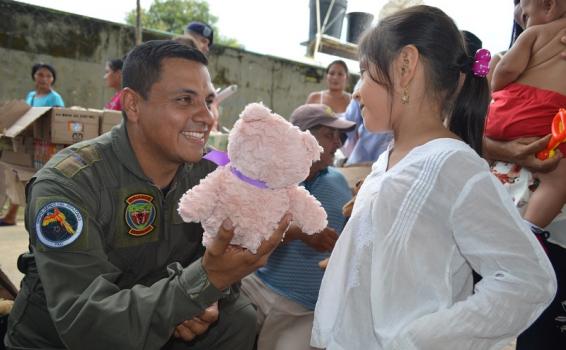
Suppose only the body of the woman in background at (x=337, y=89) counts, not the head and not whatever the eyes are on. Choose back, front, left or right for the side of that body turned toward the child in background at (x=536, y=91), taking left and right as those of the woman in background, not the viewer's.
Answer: front

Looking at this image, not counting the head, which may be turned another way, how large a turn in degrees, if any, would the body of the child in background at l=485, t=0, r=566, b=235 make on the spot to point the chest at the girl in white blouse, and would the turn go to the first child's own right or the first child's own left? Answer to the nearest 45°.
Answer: approximately 135° to the first child's own left

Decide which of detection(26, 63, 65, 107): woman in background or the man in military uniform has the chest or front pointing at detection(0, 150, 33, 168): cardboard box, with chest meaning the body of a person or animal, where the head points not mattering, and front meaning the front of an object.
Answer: the woman in background

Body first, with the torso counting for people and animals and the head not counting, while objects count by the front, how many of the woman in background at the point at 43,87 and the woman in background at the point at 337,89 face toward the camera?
2

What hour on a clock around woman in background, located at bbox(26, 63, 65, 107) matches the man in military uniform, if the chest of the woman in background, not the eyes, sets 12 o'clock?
The man in military uniform is roughly at 12 o'clock from the woman in background.

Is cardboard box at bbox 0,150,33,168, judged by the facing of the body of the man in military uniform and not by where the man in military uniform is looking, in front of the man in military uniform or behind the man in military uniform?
behind

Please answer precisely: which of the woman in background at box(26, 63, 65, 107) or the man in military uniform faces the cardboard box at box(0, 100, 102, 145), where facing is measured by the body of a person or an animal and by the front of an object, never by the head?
the woman in background

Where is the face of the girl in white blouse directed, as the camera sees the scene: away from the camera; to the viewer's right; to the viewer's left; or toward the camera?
to the viewer's left

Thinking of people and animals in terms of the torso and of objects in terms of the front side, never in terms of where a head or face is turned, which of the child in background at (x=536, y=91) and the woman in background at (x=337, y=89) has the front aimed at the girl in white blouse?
the woman in background

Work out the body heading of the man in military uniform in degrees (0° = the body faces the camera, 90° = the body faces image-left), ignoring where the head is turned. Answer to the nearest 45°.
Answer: approximately 315°

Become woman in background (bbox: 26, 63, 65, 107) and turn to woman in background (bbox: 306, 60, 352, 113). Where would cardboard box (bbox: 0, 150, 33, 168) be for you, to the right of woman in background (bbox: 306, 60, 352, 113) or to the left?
right

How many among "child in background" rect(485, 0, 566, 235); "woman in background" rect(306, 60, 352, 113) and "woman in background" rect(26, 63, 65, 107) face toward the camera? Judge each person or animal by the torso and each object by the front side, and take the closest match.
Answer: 2

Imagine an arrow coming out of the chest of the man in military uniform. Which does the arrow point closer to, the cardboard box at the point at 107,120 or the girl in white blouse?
the girl in white blouse

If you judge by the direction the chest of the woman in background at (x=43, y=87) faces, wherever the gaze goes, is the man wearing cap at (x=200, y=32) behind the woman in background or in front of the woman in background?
in front
